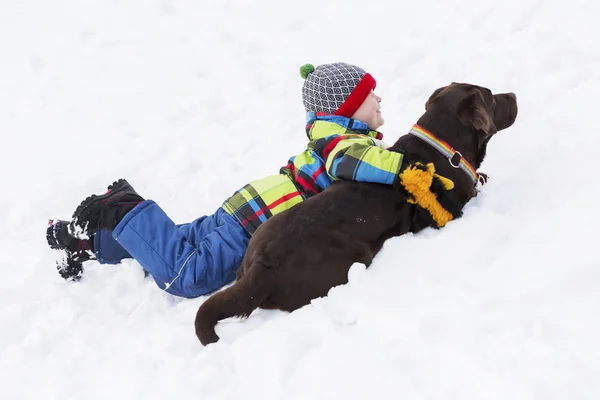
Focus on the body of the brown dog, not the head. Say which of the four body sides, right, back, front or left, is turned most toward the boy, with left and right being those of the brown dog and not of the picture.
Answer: left

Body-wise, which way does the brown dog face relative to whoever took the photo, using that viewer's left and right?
facing away from the viewer and to the right of the viewer
